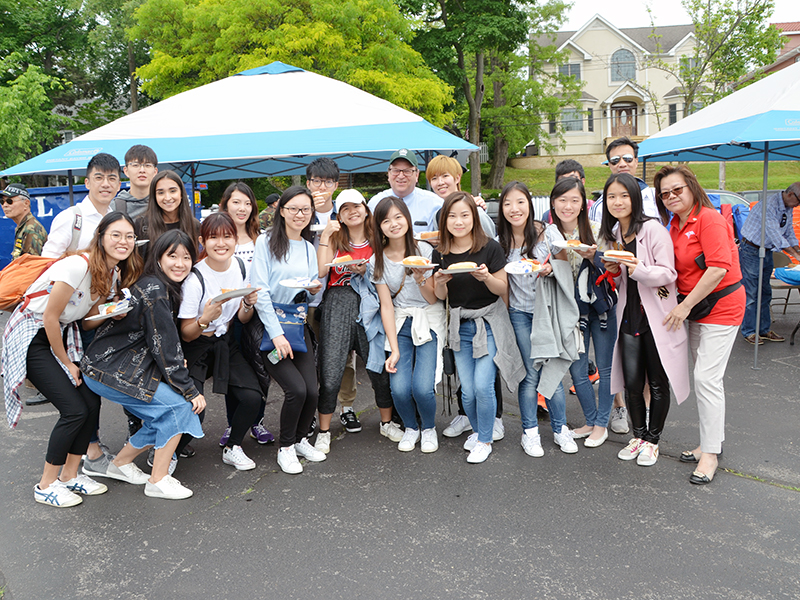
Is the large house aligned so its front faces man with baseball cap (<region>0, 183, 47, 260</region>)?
yes

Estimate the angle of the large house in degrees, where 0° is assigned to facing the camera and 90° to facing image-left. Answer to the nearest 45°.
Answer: approximately 0°

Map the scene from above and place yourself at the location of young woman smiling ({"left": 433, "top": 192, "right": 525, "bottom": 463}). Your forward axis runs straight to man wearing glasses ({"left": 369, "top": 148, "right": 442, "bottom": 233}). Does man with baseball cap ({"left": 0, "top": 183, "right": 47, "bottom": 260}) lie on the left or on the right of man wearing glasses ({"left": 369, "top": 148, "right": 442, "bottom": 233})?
left

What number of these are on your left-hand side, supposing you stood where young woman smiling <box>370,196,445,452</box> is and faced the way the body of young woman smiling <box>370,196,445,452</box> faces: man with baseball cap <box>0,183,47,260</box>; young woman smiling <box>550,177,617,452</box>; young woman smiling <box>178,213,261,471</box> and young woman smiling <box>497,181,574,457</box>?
2

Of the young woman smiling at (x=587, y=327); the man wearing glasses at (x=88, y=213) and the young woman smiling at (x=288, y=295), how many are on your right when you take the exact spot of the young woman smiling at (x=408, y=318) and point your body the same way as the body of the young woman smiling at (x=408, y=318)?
2

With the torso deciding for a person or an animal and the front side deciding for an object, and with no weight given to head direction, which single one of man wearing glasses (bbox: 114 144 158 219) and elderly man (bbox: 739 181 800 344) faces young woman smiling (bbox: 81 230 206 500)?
the man wearing glasses
